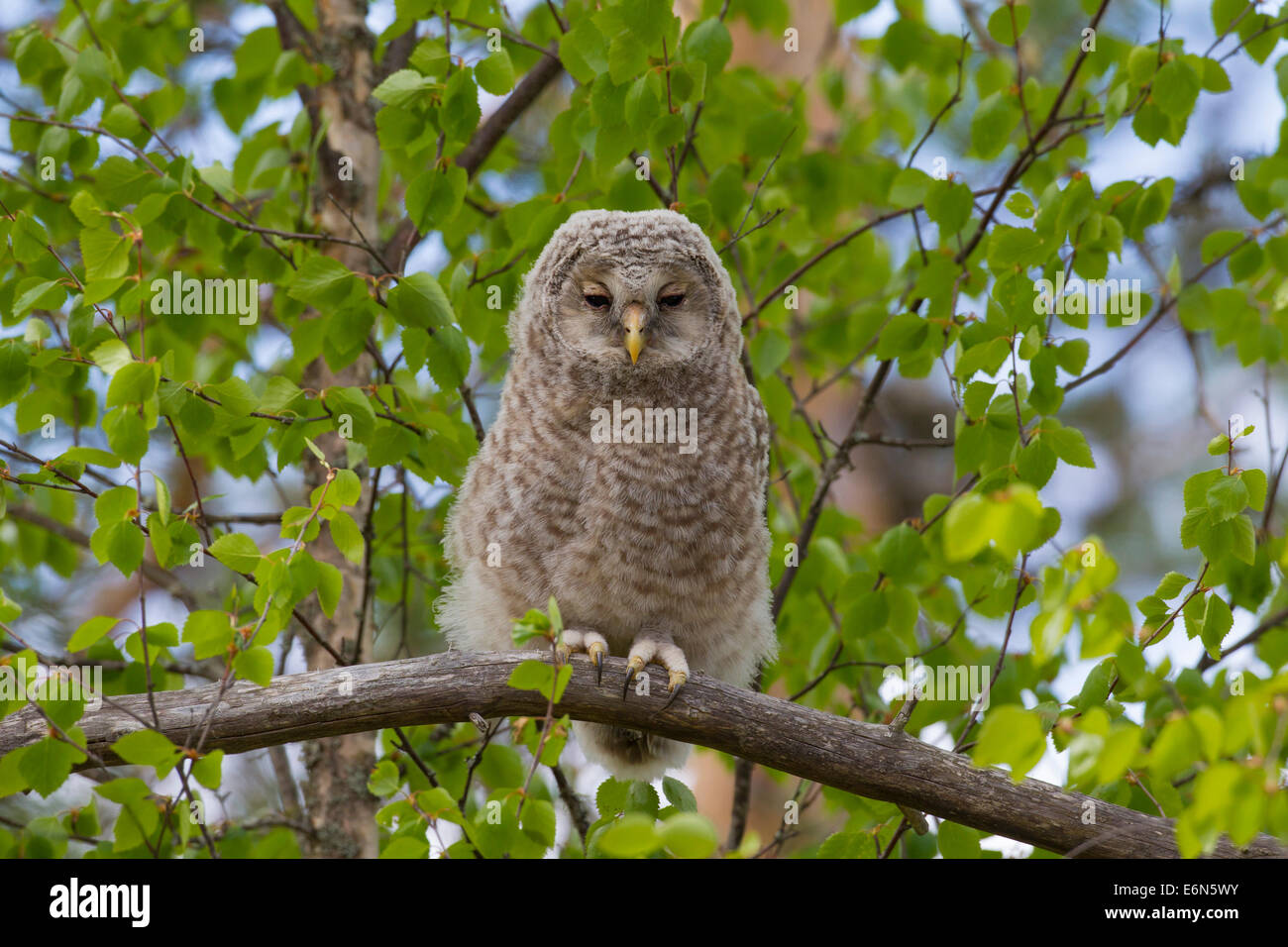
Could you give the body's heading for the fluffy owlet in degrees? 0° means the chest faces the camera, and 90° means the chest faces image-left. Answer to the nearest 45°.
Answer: approximately 0°
